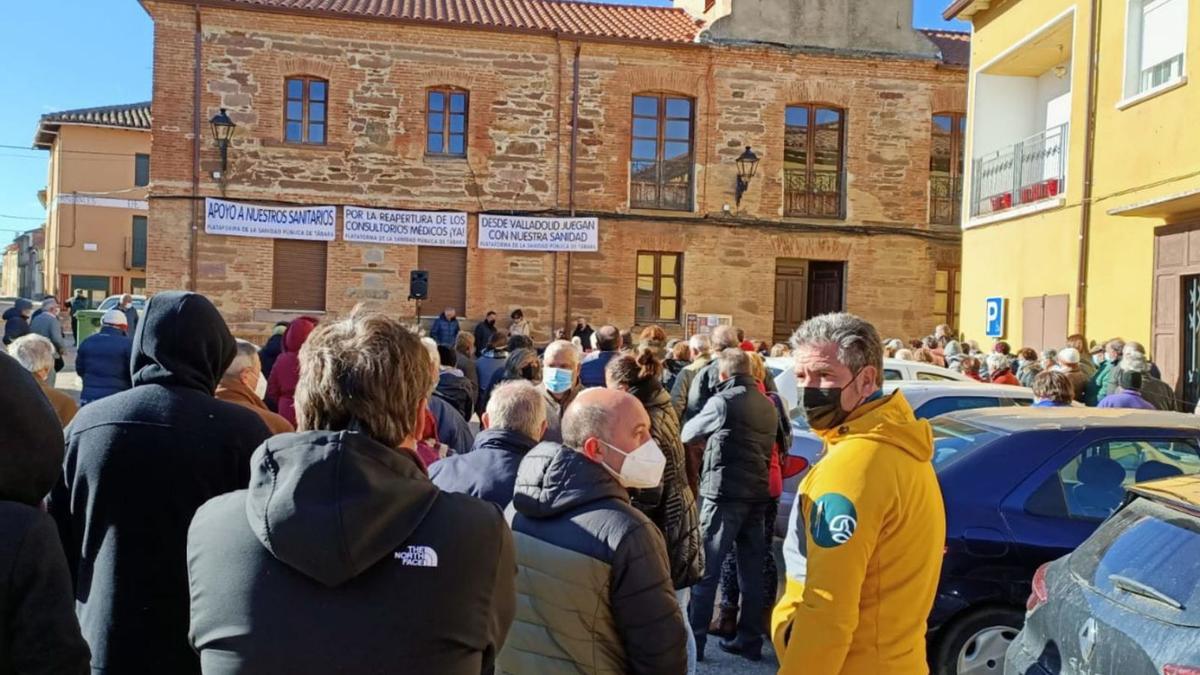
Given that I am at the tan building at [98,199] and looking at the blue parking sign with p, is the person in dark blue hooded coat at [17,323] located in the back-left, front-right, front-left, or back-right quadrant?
front-right

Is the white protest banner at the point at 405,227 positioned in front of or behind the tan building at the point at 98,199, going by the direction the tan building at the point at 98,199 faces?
in front

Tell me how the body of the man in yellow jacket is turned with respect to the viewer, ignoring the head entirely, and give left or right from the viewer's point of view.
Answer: facing to the left of the viewer

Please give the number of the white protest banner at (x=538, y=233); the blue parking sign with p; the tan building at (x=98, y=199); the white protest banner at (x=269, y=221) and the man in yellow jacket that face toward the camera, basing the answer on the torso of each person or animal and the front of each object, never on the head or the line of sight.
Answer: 4

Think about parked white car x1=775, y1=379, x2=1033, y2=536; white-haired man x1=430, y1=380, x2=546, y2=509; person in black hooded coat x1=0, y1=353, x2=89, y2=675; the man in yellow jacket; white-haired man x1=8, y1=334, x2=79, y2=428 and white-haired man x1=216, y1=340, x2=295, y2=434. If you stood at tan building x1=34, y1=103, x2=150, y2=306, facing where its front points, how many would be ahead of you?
6

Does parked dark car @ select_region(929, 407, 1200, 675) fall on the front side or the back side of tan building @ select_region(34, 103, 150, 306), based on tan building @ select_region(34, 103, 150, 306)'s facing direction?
on the front side

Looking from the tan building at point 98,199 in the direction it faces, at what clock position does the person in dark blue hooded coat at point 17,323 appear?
The person in dark blue hooded coat is roughly at 12 o'clock from the tan building.

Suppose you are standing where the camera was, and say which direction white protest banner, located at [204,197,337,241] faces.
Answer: facing the viewer

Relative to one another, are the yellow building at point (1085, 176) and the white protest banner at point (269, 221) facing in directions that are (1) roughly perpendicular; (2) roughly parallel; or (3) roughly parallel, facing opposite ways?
roughly perpendicular

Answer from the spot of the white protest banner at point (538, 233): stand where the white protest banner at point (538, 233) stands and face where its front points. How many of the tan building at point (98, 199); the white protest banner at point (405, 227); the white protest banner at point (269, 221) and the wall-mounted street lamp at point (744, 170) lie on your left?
1

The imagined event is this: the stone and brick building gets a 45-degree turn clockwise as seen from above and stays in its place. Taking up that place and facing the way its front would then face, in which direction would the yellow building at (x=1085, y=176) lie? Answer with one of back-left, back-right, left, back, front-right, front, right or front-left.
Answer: left

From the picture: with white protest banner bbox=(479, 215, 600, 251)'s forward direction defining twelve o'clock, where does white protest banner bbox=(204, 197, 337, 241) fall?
white protest banner bbox=(204, 197, 337, 241) is roughly at 3 o'clock from white protest banner bbox=(479, 215, 600, 251).

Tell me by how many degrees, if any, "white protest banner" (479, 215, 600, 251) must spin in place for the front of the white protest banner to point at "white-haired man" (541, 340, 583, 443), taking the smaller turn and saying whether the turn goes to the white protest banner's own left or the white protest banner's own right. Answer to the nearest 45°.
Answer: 0° — it already faces them

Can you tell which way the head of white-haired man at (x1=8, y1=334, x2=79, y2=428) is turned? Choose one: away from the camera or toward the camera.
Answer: away from the camera

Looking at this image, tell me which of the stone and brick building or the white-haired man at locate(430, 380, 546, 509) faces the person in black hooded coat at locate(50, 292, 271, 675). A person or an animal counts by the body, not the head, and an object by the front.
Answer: the stone and brick building

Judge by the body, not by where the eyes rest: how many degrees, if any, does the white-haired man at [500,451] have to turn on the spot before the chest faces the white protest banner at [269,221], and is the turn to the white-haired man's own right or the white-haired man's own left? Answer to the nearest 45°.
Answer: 0° — they already face it

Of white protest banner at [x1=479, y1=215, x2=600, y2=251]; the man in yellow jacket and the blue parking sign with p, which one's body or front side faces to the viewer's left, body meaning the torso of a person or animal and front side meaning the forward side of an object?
the man in yellow jacket

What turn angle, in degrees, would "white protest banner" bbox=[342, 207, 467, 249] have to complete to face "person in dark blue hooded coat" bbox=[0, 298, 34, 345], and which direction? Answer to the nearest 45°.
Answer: approximately 45° to its right

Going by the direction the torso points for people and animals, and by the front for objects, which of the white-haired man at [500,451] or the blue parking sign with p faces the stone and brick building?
the white-haired man

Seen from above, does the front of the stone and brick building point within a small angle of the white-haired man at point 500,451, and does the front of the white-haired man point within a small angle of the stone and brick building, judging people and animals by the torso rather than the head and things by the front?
yes

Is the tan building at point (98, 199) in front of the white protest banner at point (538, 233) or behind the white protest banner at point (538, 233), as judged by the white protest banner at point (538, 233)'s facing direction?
behind

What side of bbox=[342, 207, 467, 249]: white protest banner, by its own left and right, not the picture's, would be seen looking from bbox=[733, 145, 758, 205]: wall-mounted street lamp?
left
